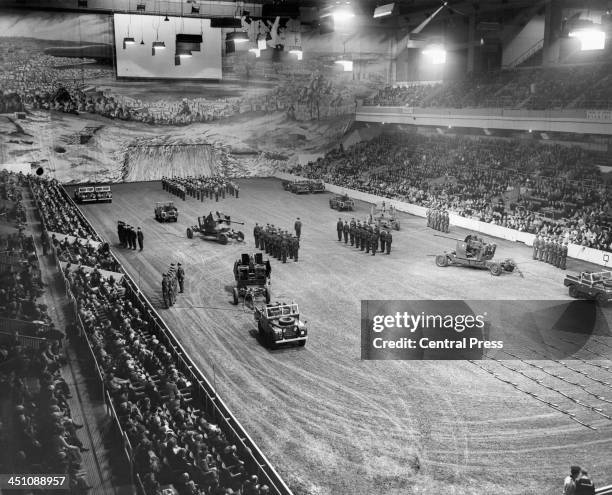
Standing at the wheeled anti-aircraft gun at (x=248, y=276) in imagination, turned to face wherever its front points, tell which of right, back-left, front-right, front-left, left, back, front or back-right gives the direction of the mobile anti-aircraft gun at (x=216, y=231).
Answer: back

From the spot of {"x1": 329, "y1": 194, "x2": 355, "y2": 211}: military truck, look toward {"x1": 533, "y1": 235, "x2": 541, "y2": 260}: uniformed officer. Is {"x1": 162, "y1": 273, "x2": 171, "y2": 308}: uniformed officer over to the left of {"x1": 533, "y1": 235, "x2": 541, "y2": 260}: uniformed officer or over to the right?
right

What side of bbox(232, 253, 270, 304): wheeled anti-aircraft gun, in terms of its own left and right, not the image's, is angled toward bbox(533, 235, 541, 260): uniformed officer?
left

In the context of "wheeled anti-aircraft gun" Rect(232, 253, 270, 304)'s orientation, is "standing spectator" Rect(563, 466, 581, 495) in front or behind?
in front

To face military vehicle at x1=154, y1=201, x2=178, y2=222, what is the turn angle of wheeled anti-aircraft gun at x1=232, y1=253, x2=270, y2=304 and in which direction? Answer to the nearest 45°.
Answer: approximately 180°

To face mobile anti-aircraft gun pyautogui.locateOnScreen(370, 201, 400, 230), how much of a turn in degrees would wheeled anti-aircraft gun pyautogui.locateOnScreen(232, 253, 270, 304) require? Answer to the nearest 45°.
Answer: approximately 135° to its left

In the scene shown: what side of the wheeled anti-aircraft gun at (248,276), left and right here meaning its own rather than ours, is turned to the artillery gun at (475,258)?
left

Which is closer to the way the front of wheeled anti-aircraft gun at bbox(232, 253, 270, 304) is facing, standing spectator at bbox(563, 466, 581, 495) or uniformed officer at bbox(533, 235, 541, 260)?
the standing spectator

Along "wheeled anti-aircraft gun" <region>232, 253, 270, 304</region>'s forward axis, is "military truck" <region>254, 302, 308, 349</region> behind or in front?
in front

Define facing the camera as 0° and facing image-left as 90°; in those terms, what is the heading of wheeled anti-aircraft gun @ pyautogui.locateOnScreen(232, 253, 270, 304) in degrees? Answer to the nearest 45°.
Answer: approximately 0°

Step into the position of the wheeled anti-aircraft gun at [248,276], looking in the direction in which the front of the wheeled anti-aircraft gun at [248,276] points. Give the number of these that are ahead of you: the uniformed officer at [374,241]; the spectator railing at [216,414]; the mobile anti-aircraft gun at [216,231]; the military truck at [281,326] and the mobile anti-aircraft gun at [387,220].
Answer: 2
